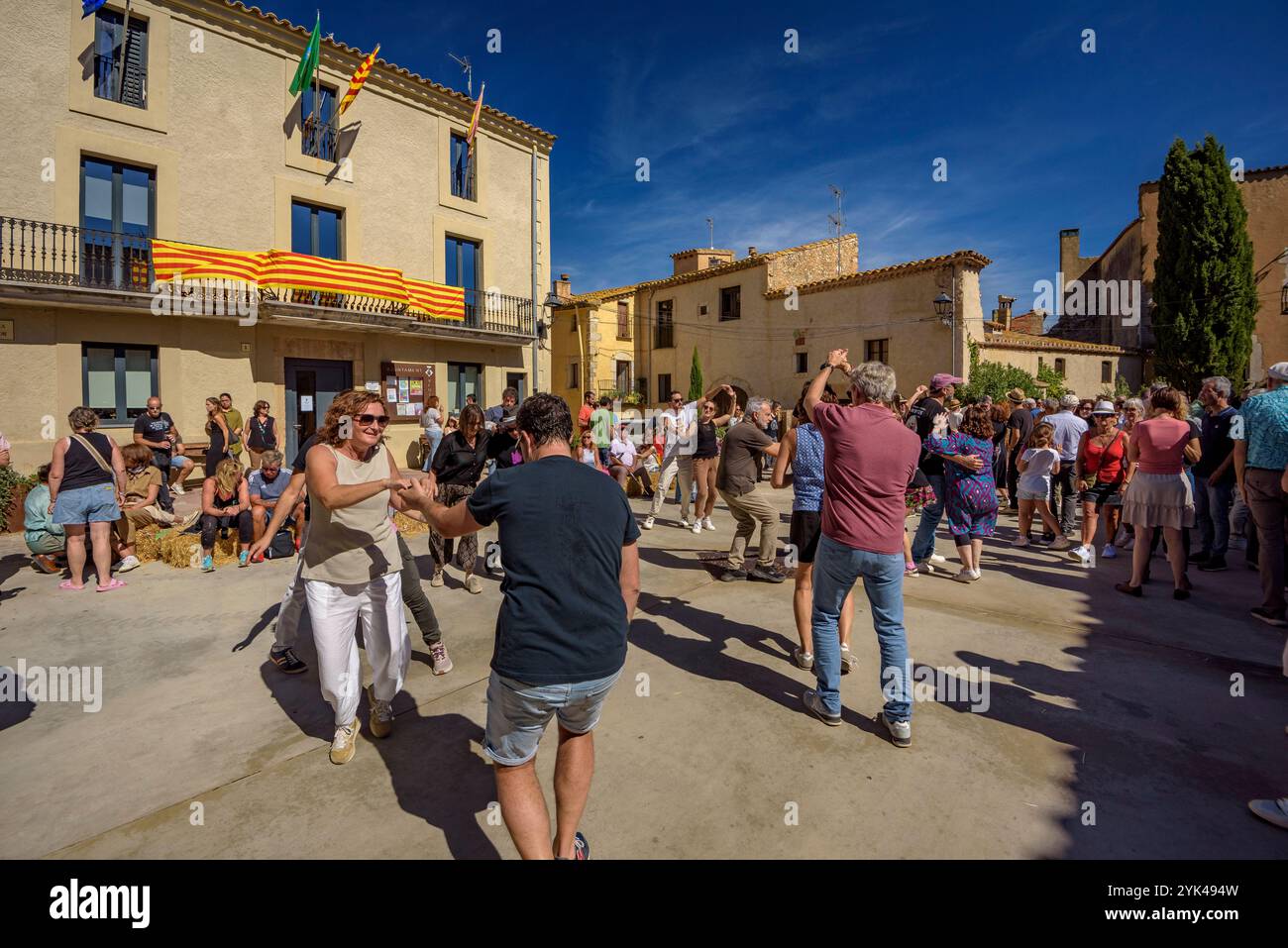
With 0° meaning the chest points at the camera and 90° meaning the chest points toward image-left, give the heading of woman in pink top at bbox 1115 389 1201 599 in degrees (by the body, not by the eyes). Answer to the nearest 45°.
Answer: approximately 180°

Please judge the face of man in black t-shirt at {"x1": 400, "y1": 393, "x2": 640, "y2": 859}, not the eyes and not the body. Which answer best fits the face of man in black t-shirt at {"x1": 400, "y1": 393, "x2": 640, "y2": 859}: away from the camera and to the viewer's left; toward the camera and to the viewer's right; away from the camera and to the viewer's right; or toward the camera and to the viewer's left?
away from the camera and to the viewer's left

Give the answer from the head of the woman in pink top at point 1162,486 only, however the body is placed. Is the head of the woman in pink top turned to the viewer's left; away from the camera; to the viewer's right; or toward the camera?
away from the camera

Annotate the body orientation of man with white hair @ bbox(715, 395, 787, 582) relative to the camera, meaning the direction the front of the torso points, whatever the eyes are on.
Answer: to the viewer's right

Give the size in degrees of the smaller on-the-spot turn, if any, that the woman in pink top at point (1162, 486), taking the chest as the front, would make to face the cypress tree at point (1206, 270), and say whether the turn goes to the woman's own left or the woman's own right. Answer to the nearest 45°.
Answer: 0° — they already face it
